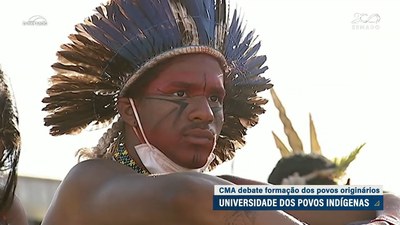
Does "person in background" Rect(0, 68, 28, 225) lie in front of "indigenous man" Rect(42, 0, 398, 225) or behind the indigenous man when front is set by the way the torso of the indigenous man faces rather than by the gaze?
behind

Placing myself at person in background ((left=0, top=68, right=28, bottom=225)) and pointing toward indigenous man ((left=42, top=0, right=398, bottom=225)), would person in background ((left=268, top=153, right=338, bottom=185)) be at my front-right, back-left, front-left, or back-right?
front-left

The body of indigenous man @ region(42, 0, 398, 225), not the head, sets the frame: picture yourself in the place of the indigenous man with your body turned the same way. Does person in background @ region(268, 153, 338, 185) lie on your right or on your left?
on your left

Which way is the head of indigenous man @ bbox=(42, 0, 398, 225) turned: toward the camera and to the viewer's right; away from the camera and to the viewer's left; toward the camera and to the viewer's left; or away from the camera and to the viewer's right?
toward the camera and to the viewer's right

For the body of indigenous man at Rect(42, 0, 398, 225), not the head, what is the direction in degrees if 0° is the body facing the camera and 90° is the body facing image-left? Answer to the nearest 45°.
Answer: approximately 315°
